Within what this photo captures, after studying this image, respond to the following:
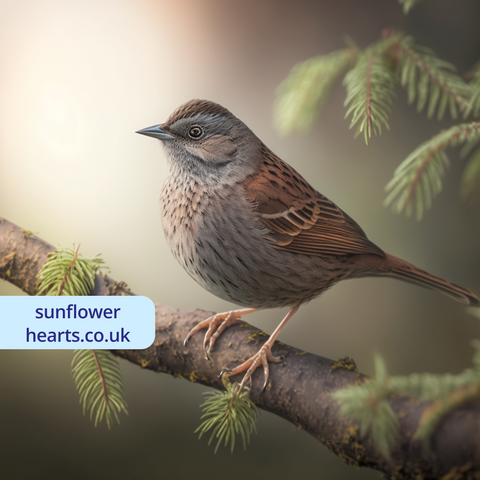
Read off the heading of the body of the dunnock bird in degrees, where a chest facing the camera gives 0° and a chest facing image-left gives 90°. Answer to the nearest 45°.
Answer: approximately 90°

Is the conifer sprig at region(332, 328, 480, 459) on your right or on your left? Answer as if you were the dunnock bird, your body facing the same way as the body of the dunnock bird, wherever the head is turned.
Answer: on your left
